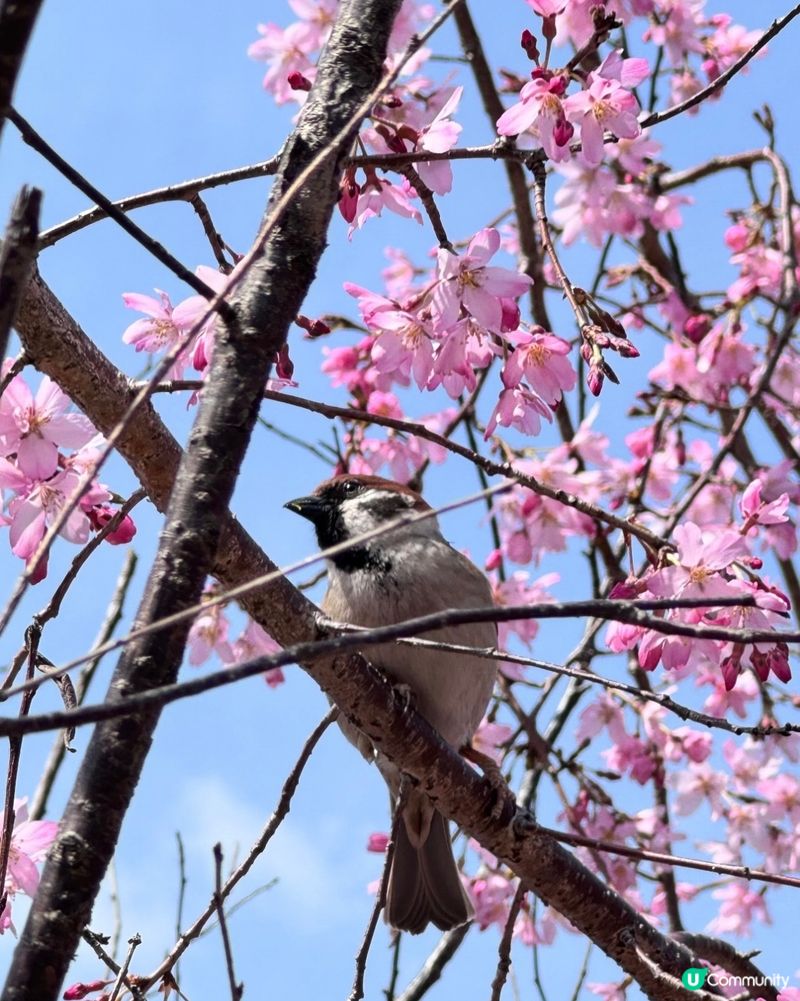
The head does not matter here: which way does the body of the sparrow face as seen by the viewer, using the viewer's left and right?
facing the viewer and to the left of the viewer
